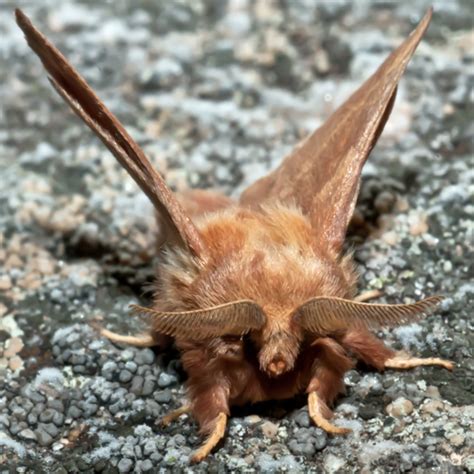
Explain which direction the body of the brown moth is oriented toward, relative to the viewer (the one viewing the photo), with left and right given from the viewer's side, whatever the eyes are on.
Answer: facing the viewer

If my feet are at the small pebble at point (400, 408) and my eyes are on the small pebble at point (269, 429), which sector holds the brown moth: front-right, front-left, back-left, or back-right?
front-right
